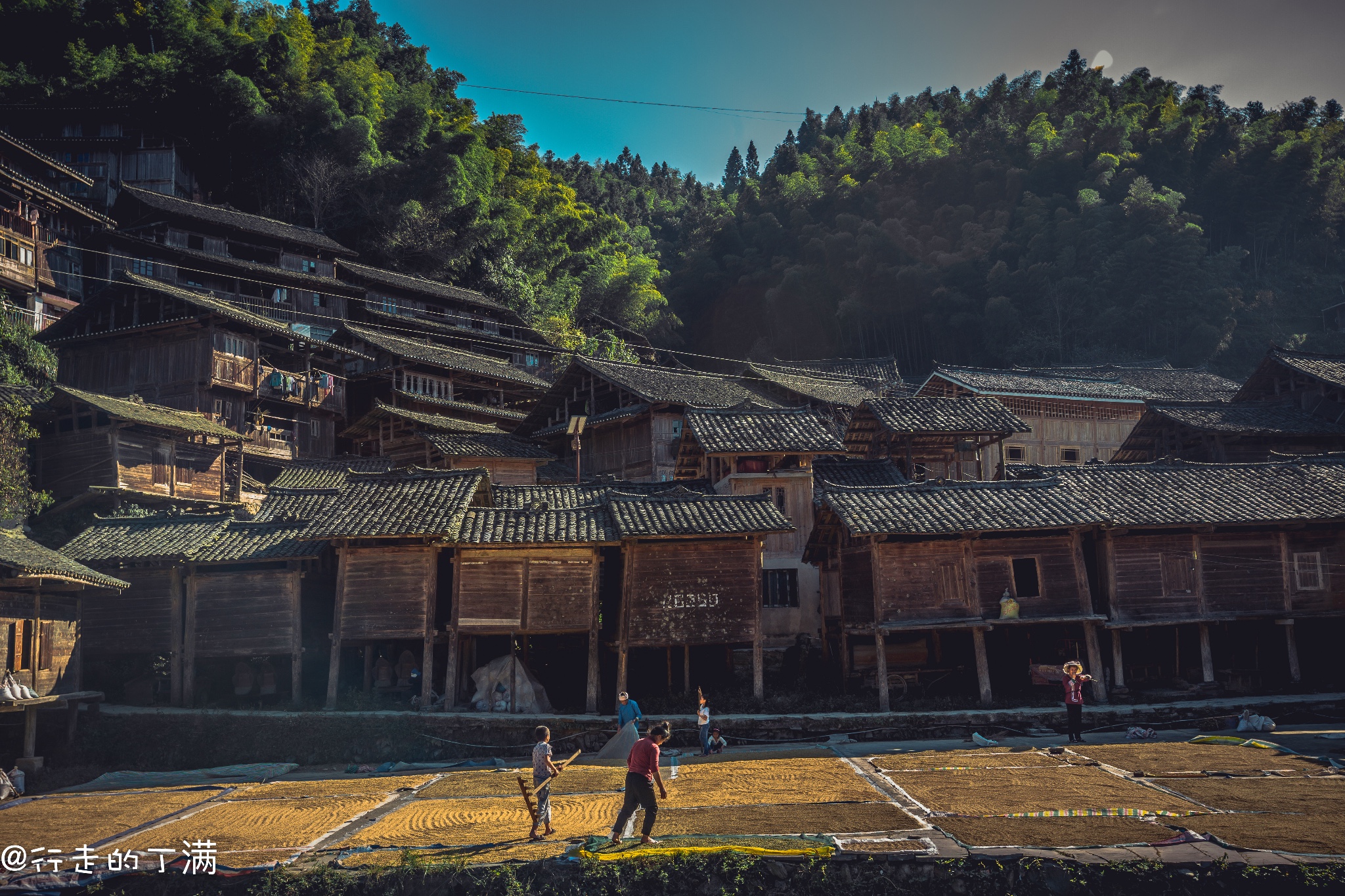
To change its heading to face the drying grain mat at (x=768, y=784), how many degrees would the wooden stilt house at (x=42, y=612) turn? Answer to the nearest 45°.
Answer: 0° — it already faces it

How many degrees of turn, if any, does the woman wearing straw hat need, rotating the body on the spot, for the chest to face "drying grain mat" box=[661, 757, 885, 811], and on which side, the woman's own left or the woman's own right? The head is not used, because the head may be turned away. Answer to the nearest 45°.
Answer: approximately 45° to the woman's own right

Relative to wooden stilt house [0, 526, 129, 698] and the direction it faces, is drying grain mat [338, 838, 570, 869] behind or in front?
in front

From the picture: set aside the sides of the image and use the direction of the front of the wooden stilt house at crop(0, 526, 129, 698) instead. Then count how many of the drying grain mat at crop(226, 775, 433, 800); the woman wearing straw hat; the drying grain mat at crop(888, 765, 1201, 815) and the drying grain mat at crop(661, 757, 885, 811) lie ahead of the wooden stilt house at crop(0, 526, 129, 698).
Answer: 4

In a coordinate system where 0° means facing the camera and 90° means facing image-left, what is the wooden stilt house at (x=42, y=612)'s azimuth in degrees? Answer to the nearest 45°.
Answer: approximately 315°

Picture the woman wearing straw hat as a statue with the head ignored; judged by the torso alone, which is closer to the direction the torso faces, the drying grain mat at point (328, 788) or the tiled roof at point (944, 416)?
the drying grain mat

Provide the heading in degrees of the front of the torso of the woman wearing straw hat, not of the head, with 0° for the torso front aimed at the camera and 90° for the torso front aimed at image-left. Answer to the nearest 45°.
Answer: approximately 0°

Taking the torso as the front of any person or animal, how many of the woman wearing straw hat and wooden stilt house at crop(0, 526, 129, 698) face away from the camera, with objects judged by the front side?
0

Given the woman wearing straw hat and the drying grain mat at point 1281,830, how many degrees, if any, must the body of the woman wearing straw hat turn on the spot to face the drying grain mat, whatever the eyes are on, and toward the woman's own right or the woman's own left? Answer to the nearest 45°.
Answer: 0° — they already face it

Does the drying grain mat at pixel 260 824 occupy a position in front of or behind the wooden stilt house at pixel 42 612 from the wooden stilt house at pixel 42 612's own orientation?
in front
